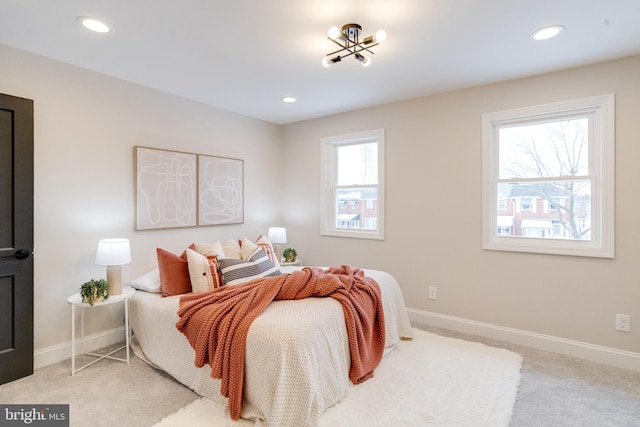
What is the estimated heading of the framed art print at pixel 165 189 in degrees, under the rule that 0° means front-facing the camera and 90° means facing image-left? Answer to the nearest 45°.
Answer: approximately 315°

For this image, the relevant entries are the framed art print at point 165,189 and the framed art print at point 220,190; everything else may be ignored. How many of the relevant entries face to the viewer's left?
0

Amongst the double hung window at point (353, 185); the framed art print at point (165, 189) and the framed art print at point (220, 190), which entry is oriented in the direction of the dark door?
the double hung window

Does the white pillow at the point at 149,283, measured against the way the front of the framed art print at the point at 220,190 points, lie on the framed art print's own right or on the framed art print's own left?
on the framed art print's own right

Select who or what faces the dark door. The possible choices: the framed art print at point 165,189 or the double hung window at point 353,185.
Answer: the double hung window

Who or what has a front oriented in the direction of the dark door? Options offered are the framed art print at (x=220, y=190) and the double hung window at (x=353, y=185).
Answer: the double hung window

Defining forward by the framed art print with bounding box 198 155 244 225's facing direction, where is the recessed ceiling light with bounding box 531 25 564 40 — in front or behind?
in front

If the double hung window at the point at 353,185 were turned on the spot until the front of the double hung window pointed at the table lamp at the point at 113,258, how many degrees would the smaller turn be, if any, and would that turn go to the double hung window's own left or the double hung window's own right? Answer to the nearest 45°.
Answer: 0° — it already faces it

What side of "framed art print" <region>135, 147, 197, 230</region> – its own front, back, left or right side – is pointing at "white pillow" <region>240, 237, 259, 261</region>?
left

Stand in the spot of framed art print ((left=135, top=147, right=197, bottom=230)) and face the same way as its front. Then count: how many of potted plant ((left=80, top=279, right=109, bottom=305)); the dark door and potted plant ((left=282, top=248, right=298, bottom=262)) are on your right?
2

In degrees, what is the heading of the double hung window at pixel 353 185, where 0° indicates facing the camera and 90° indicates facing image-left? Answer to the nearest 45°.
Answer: approximately 45°

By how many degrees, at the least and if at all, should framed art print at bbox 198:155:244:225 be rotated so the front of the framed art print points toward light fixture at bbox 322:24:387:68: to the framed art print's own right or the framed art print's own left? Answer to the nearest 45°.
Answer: approximately 45° to the framed art print's own right
